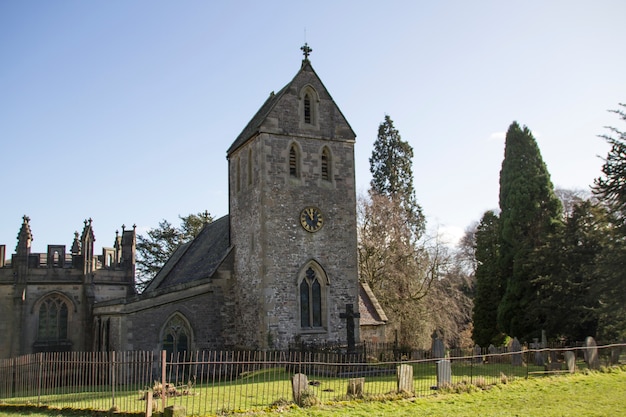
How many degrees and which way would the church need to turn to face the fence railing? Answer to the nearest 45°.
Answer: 0° — it already faces it

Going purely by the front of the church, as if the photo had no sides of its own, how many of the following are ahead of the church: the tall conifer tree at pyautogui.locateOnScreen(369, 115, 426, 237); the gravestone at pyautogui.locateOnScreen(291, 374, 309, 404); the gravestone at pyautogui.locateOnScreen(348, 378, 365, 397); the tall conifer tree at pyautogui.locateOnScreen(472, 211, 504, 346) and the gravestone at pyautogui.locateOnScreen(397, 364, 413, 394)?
3

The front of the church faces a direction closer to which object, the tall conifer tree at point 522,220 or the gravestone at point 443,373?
the gravestone

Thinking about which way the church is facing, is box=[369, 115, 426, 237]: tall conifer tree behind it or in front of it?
behind

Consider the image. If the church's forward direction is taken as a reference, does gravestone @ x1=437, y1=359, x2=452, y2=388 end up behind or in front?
in front

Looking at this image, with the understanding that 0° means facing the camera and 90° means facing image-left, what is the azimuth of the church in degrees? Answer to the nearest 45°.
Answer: approximately 0°

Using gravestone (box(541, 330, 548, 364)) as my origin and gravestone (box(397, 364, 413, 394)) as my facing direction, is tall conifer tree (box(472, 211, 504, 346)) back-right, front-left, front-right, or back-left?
back-right

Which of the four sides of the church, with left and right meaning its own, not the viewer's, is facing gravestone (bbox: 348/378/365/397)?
front

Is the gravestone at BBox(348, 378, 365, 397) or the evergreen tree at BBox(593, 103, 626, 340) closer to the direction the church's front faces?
the gravestone

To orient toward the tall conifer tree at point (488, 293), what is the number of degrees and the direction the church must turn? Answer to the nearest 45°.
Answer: approximately 135° to its left

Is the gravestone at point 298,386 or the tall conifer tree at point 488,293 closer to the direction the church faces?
the gravestone

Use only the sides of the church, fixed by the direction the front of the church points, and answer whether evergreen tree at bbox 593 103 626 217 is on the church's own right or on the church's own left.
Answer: on the church's own left

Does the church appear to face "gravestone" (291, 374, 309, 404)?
yes
